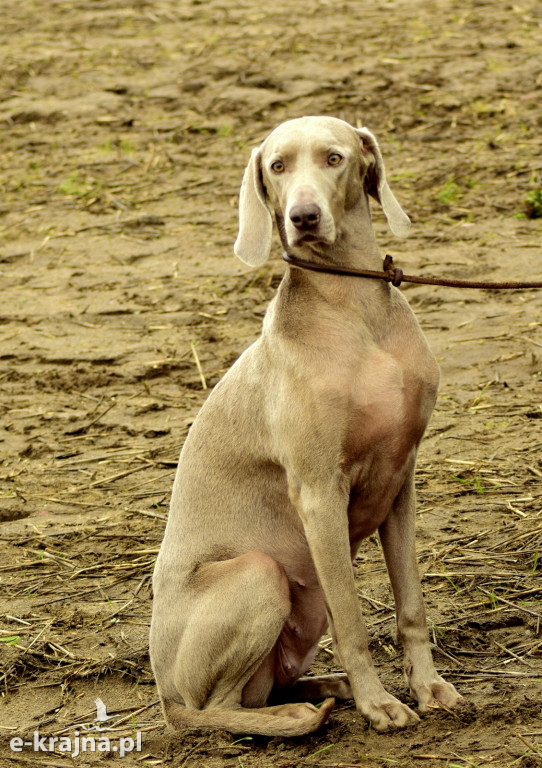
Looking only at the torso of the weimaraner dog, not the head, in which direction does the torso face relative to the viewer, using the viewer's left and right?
facing the viewer and to the right of the viewer
